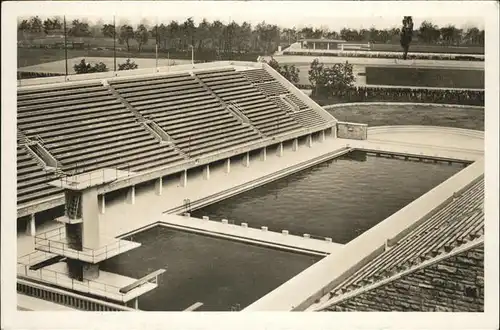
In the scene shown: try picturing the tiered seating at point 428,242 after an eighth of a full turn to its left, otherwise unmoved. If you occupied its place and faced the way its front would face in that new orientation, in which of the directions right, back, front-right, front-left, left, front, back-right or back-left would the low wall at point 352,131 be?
right

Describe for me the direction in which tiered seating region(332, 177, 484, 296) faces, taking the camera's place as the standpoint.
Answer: facing away from the viewer and to the left of the viewer

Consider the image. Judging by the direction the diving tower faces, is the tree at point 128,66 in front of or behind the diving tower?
in front

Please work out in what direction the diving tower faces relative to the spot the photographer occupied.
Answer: facing away from the viewer and to the right of the viewer

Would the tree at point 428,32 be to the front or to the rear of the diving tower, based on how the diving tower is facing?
to the front

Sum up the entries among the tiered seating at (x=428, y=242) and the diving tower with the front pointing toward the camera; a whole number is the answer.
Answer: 0
